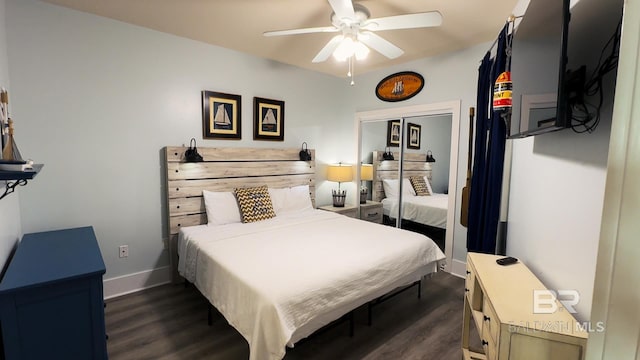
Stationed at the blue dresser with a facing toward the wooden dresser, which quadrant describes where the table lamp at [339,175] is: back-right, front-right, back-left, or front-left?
front-left

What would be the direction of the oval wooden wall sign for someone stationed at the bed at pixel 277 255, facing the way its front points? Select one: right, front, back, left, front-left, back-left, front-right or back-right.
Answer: left

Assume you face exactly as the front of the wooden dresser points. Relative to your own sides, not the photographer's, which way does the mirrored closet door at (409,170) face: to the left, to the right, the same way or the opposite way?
to the left

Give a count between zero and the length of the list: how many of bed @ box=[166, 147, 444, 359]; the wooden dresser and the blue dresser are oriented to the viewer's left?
1

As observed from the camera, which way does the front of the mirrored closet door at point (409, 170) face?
facing the viewer and to the left of the viewer

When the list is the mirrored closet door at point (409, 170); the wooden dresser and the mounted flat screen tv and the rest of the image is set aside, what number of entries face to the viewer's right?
0

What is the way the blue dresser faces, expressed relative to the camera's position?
facing to the right of the viewer

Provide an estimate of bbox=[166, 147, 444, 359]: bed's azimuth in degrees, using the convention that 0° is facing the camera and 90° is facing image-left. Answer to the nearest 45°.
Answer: approximately 315°

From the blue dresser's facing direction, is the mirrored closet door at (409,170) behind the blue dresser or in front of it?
in front

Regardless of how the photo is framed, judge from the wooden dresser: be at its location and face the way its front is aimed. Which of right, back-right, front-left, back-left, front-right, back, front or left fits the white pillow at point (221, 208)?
front

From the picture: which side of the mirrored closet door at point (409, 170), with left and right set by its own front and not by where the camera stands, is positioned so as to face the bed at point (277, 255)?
front

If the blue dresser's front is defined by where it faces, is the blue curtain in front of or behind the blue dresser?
in front

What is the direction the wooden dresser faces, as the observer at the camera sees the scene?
facing to the left of the viewer

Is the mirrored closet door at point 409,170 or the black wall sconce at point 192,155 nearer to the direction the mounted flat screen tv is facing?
the black wall sconce
